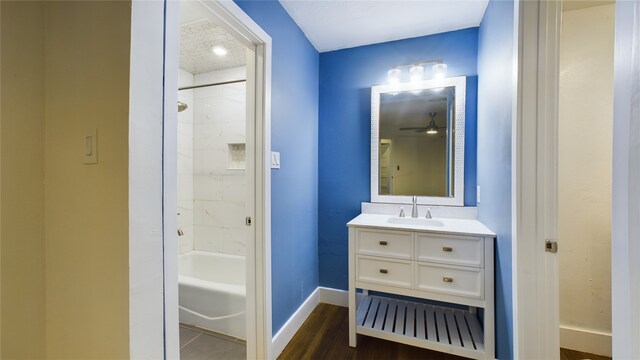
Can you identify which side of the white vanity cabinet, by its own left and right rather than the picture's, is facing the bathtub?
right

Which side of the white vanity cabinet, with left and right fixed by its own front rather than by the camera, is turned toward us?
front

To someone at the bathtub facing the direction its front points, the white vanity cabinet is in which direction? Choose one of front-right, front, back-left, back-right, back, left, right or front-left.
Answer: left

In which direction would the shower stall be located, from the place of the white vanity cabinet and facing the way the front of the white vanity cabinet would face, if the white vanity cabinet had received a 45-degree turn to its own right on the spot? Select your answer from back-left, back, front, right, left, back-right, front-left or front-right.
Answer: front-right
